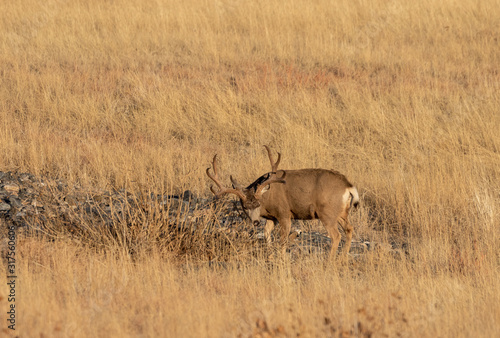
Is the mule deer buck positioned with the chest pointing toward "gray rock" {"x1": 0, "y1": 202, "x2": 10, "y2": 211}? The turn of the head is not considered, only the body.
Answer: yes

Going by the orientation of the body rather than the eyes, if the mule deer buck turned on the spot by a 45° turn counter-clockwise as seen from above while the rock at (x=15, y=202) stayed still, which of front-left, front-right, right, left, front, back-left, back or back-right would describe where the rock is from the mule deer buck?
front-right

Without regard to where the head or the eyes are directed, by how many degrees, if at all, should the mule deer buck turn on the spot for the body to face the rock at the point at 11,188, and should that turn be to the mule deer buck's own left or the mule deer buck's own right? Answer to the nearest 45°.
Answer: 0° — it already faces it

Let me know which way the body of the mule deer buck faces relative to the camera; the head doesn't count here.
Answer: to the viewer's left
